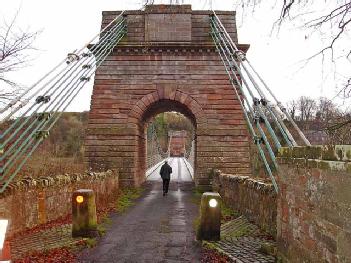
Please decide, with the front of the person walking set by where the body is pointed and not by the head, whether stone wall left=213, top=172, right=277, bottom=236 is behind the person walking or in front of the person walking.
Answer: behind

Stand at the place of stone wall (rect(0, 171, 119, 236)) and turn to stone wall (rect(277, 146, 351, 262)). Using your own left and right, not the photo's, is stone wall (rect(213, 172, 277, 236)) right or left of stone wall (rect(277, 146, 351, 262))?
left

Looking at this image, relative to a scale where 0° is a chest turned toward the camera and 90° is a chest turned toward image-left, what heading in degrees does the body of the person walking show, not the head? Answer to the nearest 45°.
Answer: approximately 180°

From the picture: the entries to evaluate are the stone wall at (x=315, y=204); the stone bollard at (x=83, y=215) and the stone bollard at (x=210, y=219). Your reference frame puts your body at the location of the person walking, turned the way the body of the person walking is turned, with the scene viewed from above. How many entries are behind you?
3

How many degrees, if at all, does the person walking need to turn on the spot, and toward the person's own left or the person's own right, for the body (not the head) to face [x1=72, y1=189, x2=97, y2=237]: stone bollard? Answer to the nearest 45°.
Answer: approximately 180°
